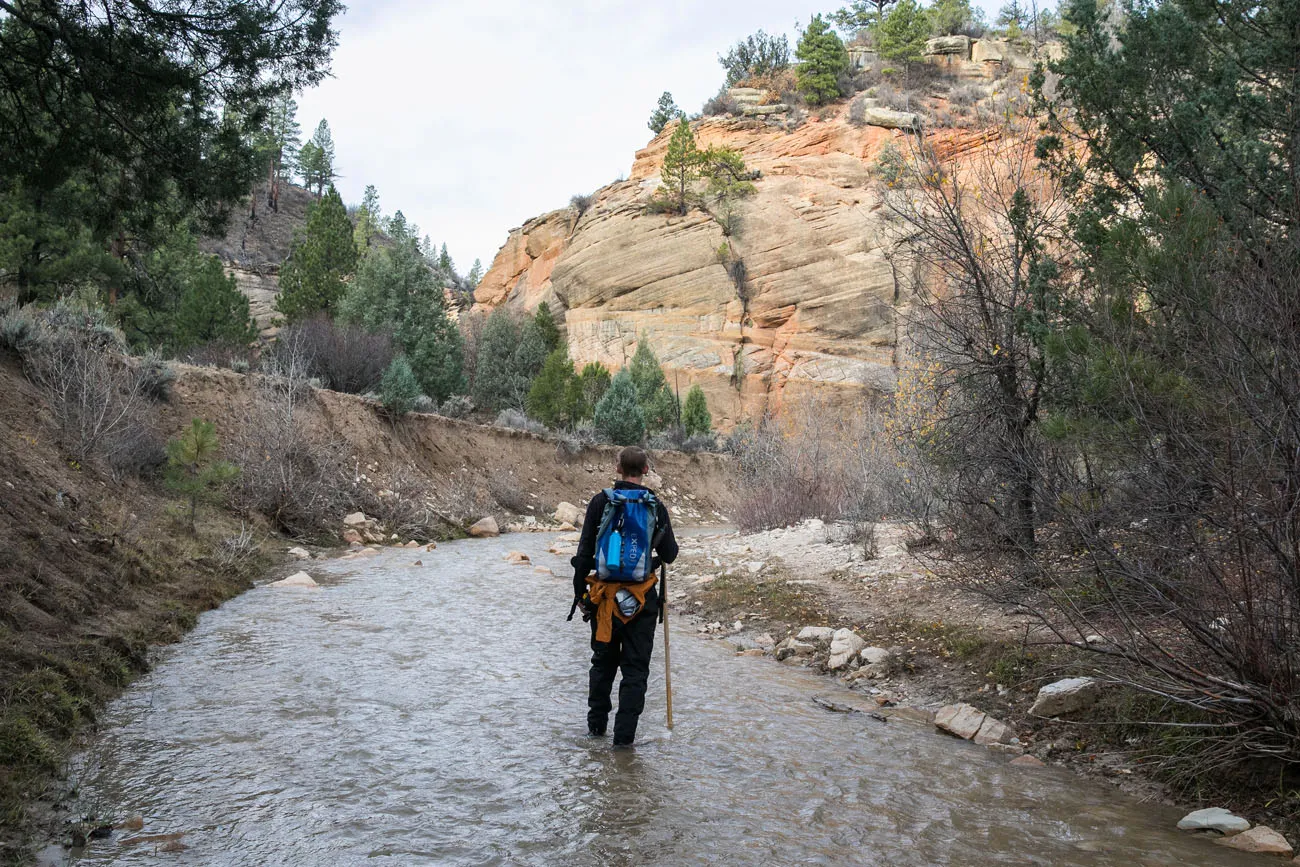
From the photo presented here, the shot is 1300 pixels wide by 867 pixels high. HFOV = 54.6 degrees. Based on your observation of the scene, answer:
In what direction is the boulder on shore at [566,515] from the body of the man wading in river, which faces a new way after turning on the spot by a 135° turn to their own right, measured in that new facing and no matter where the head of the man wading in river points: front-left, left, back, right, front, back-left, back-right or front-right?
back-left

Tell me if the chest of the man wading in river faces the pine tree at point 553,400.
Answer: yes

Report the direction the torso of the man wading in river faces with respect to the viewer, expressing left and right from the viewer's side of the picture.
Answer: facing away from the viewer

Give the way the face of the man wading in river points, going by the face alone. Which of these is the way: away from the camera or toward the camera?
away from the camera

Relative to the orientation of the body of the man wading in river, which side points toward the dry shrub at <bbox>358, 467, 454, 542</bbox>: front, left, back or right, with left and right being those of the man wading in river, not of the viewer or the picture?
front

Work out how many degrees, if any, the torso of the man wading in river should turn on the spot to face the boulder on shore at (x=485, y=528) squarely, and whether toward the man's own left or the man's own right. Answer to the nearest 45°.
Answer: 0° — they already face it

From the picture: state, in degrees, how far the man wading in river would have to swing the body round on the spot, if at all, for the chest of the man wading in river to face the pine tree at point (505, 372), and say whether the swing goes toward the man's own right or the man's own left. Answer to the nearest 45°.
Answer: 0° — they already face it

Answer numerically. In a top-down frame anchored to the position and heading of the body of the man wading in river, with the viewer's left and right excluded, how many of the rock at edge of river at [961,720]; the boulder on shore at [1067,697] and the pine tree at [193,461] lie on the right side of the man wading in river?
2

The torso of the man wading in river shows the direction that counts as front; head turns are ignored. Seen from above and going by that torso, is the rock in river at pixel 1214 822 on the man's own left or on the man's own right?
on the man's own right

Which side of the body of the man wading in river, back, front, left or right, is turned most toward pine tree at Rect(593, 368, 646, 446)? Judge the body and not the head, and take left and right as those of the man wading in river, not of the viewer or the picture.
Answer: front

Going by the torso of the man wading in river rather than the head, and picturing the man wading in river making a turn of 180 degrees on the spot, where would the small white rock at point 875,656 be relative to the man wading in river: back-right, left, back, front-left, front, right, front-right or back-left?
back-left
